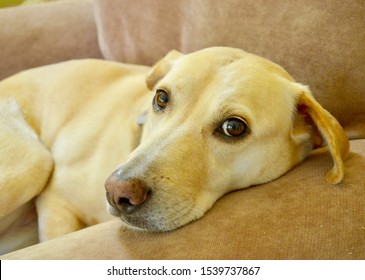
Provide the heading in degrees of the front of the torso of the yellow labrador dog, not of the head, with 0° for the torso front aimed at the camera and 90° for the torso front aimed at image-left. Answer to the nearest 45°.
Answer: approximately 315°
